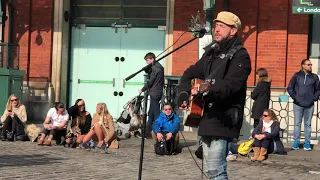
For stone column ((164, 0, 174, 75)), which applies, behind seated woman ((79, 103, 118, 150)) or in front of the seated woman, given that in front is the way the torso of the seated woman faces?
behind

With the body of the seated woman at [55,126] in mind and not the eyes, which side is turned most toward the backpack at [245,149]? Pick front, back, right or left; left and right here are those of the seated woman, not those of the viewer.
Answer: left

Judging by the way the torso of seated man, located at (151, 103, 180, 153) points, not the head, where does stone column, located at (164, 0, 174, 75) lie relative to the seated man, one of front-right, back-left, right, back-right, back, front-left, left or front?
back

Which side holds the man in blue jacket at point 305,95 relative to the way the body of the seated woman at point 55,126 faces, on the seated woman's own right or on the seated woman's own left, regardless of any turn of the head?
on the seated woman's own left

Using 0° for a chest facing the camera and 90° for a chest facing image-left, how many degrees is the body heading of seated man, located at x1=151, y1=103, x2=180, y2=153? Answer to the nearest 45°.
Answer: approximately 0°

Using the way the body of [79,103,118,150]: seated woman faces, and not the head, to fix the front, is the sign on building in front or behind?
behind

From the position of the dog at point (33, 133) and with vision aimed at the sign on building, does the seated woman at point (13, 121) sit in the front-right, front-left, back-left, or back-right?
back-left
